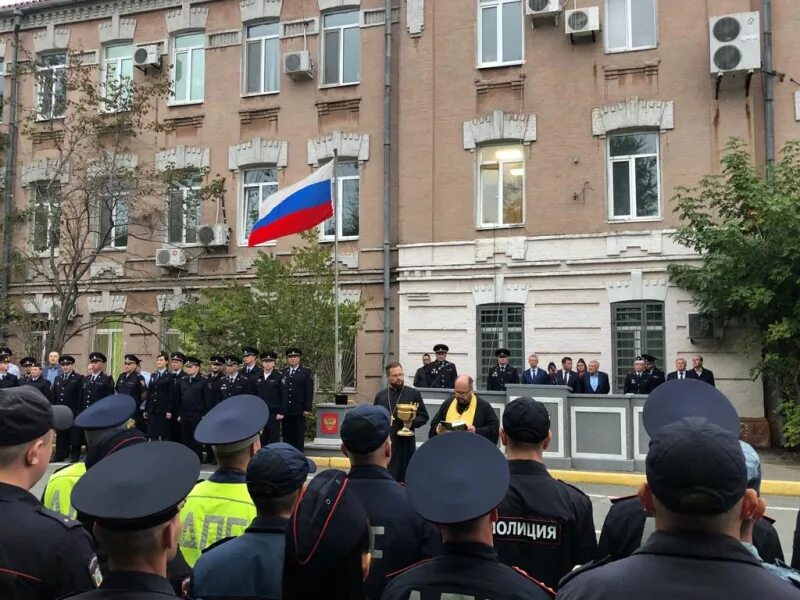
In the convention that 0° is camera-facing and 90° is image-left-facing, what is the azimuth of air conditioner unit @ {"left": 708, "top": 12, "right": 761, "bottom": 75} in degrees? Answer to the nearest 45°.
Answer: approximately 0°

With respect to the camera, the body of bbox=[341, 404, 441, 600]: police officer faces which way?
away from the camera

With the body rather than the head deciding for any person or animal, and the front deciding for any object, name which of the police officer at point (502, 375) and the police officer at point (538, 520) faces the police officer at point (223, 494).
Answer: the police officer at point (502, 375)

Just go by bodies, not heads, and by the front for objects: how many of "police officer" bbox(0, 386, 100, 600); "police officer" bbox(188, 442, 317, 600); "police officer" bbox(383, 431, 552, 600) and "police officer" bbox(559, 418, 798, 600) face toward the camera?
0

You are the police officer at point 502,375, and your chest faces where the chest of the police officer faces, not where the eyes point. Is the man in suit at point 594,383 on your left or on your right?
on your left

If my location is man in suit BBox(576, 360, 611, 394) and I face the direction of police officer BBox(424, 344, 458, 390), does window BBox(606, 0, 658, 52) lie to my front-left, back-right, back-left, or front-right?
back-right

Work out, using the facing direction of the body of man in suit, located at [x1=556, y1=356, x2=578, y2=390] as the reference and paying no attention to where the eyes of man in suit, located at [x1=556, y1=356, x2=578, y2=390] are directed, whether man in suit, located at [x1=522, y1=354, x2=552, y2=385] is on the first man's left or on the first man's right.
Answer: on the first man's right

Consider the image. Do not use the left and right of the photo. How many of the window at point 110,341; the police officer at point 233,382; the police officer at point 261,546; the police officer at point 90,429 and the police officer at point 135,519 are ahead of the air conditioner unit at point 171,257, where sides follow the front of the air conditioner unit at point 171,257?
4

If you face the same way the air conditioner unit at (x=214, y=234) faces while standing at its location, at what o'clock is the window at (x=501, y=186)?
The window is roughly at 10 o'clock from the air conditioner unit.

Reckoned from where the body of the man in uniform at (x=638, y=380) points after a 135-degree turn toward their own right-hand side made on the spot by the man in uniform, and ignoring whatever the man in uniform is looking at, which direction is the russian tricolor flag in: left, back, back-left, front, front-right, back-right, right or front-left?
front-left

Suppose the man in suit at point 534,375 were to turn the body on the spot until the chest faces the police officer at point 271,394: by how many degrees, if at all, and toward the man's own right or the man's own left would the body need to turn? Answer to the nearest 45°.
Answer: approximately 45° to the man's own right

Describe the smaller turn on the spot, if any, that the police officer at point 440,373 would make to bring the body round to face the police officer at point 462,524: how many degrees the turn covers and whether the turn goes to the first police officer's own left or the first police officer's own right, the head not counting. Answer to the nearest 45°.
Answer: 0° — they already face them

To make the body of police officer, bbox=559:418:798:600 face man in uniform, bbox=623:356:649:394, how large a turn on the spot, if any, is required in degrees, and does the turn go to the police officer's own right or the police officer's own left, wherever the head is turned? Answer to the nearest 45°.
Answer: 0° — they already face them

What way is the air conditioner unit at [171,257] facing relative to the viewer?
toward the camera

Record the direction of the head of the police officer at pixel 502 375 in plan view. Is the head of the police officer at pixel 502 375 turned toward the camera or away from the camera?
toward the camera

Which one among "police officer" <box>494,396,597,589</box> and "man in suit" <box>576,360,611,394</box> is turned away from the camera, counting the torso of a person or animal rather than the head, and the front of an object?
the police officer

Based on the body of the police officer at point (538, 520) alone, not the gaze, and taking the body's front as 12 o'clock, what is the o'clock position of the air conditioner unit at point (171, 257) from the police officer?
The air conditioner unit is roughly at 11 o'clock from the police officer.
